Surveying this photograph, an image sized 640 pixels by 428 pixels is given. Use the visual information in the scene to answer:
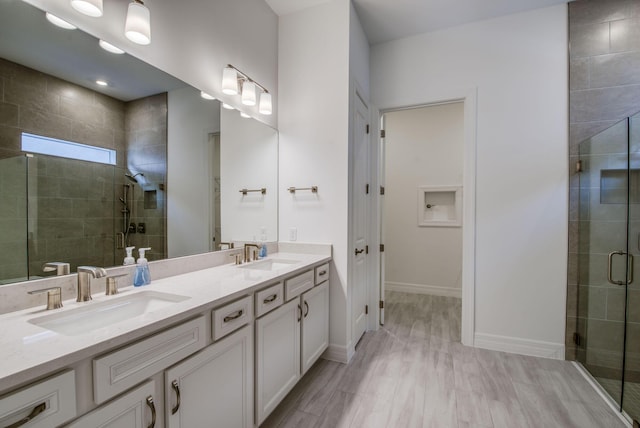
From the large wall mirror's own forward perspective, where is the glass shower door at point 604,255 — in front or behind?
in front

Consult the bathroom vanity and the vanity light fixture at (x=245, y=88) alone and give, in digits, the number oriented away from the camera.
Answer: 0

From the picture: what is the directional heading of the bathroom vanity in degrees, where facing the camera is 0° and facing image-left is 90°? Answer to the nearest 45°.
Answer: approximately 315°

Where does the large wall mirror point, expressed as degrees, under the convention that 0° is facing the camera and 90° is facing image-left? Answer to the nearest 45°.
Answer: approximately 315°

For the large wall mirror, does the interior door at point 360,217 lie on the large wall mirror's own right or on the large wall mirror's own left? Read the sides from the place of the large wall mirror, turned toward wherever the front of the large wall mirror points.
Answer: on the large wall mirror's own left

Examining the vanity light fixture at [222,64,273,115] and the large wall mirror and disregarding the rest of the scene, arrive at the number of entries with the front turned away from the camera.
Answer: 0

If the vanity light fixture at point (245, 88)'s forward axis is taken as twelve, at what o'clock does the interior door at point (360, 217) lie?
The interior door is roughly at 10 o'clock from the vanity light fixture.
